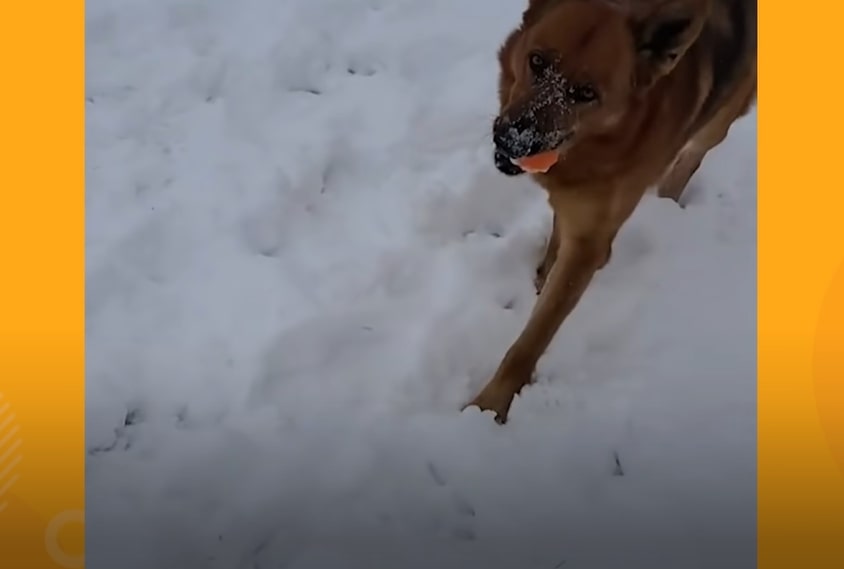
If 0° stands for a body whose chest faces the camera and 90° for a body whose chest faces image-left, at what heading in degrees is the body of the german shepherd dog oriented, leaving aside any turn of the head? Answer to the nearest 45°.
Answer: approximately 45°
